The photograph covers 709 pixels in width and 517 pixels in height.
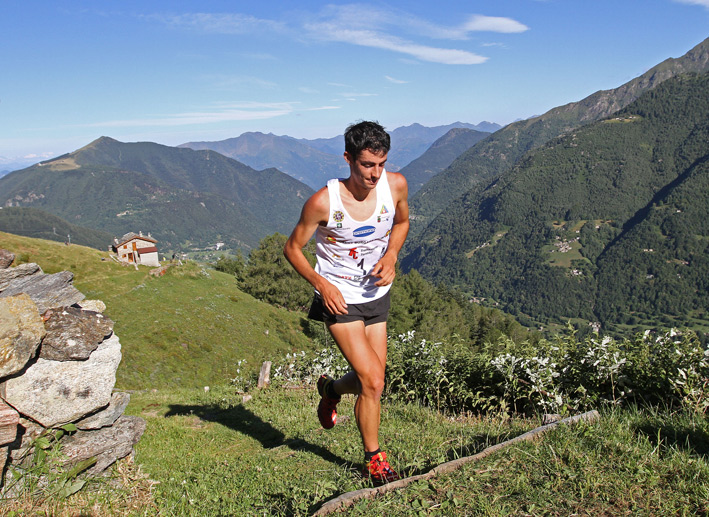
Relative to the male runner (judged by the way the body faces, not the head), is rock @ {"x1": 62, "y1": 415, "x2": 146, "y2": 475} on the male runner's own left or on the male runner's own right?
on the male runner's own right

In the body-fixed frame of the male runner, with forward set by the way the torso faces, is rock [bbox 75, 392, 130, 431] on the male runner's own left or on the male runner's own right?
on the male runner's own right

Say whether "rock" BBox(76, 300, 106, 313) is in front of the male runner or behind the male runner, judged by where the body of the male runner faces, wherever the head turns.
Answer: behind

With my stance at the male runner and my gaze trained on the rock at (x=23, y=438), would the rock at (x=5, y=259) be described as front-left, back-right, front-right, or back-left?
front-right

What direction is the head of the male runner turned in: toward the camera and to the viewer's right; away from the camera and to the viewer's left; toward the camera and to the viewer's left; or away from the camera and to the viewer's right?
toward the camera and to the viewer's right

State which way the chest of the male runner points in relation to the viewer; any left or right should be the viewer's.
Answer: facing the viewer and to the right of the viewer

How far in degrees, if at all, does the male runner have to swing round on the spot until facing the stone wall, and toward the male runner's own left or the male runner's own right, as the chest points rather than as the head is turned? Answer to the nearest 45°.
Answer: approximately 135° to the male runner's own right

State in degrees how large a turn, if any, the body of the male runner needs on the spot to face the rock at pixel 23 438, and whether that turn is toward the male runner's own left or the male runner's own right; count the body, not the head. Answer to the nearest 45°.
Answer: approximately 135° to the male runner's own right

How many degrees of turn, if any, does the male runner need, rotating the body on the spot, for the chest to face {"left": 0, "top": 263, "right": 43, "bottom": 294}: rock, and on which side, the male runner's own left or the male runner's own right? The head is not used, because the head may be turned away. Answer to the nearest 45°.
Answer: approximately 135° to the male runner's own right
